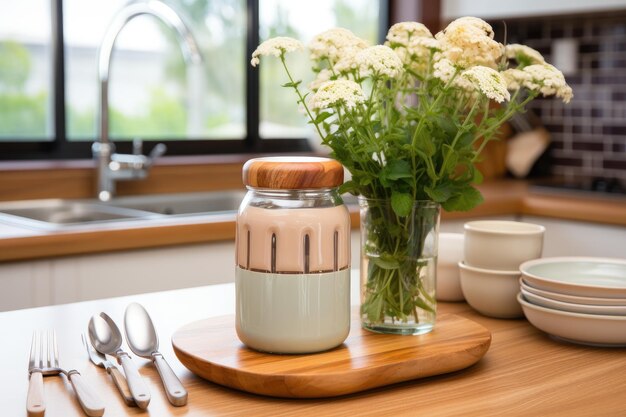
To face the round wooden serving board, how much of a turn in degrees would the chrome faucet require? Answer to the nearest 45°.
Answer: approximately 90° to its right

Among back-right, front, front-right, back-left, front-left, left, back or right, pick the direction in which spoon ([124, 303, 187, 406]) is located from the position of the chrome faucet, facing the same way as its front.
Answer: right

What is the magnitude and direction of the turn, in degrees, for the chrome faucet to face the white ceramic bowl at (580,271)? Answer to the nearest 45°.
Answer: approximately 45° to its right

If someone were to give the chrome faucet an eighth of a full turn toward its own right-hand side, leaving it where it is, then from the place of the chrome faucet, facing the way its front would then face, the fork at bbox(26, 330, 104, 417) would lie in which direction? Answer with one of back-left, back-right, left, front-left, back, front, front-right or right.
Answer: front-right

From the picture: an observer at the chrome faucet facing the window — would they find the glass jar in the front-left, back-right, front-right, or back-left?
back-right

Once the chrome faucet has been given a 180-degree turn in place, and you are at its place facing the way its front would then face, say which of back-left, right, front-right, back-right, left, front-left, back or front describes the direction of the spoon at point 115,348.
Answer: left
